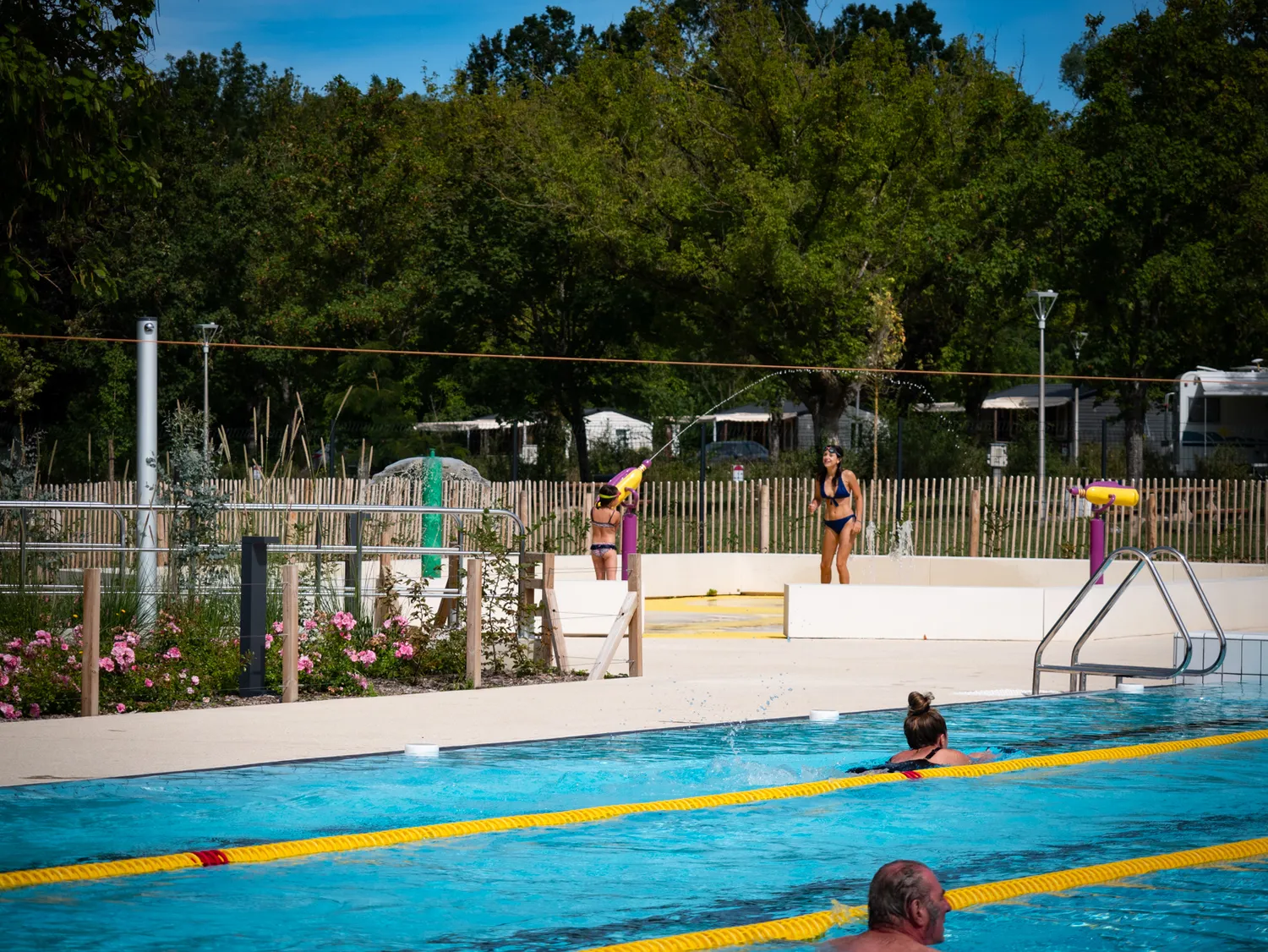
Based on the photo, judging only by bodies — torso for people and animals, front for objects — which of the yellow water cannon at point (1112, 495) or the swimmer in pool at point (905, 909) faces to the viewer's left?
the yellow water cannon

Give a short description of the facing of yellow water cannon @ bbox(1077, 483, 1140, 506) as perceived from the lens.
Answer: facing to the left of the viewer

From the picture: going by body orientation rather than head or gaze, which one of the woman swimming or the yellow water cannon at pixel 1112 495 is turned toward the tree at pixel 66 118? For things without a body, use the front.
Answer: the yellow water cannon

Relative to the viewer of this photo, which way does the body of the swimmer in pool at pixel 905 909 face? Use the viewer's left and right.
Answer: facing away from the viewer and to the right of the viewer
